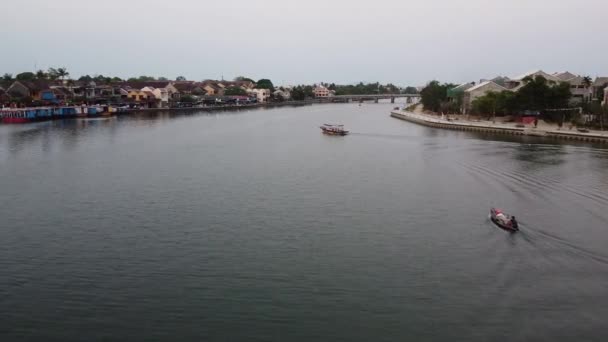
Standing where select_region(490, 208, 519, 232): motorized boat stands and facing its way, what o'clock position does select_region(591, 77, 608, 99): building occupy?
The building is roughly at 2 o'clock from the motorized boat.

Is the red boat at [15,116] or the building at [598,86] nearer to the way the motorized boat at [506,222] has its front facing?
the red boat

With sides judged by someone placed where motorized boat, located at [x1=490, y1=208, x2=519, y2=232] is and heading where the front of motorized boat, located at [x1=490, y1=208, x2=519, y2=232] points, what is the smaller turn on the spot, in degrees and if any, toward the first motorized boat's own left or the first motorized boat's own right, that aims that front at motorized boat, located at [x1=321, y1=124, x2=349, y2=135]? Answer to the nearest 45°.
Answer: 0° — it already faces it

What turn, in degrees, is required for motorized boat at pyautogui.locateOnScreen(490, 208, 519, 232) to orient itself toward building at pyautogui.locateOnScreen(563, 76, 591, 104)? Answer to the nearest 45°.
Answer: approximately 45° to its right

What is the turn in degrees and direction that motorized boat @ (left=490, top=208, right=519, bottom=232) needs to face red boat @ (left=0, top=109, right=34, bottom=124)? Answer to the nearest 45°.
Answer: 0° — it already faces it

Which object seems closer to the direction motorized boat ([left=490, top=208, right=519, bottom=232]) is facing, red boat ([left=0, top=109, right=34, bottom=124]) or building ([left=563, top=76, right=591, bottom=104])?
the red boat

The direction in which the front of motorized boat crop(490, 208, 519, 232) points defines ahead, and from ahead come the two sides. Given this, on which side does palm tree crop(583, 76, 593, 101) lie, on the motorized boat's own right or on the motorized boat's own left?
on the motorized boat's own right

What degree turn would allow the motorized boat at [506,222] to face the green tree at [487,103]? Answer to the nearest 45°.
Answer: approximately 45° to its right

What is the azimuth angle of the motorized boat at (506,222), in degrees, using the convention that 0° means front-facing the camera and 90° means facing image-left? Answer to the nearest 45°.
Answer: approximately 135°

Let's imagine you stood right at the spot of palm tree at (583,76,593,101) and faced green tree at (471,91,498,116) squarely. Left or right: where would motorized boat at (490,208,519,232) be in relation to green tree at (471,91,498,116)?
left

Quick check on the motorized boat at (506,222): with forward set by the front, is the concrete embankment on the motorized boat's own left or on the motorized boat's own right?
on the motorized boat's own right
